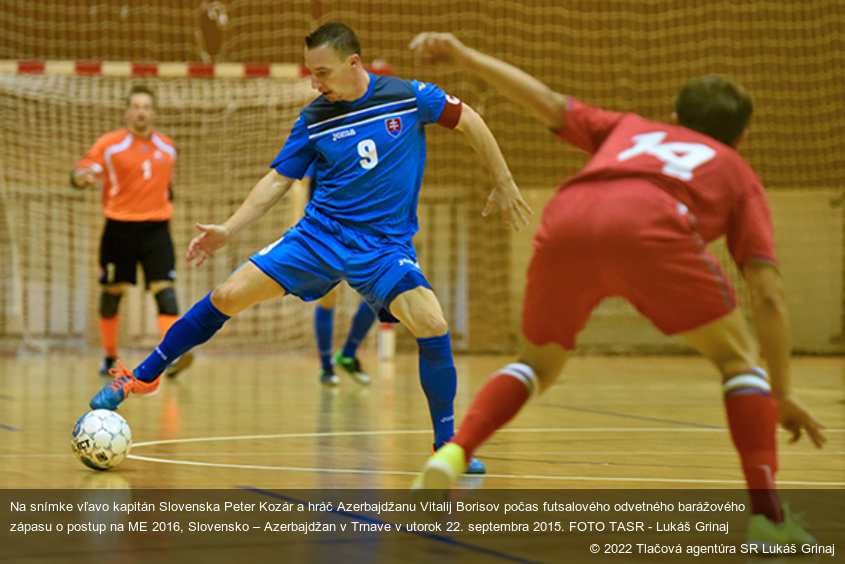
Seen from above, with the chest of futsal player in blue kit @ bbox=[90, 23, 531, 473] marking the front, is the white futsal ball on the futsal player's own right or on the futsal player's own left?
on the futsal player's own right

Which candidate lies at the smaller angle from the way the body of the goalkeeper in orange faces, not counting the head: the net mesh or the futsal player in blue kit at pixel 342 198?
the futsal player in blue kit

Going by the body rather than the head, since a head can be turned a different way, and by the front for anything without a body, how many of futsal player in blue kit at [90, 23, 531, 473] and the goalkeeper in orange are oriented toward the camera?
2

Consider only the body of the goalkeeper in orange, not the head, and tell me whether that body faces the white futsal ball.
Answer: yes

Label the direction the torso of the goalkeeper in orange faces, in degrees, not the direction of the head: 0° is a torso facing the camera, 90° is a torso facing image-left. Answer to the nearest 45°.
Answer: approximately 0°

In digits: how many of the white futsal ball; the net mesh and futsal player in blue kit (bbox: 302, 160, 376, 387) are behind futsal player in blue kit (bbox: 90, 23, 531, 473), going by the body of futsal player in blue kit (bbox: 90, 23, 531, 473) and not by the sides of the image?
2

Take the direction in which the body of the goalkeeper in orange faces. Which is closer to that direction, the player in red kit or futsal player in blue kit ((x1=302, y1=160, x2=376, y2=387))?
the player in red kit
